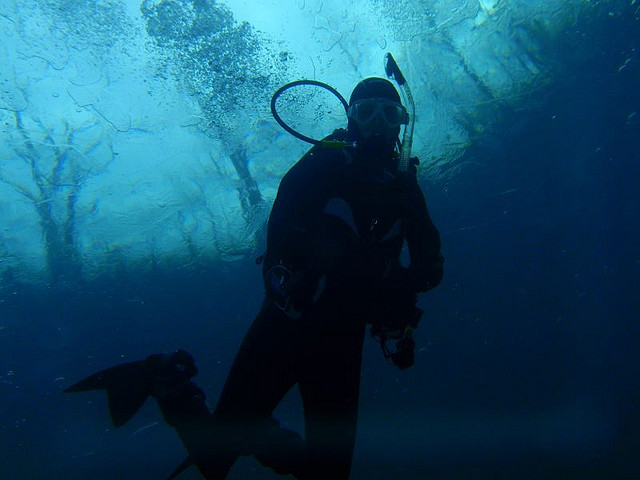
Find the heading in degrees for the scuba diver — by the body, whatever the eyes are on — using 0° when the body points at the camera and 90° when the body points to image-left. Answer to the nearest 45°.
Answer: approximately 315°
